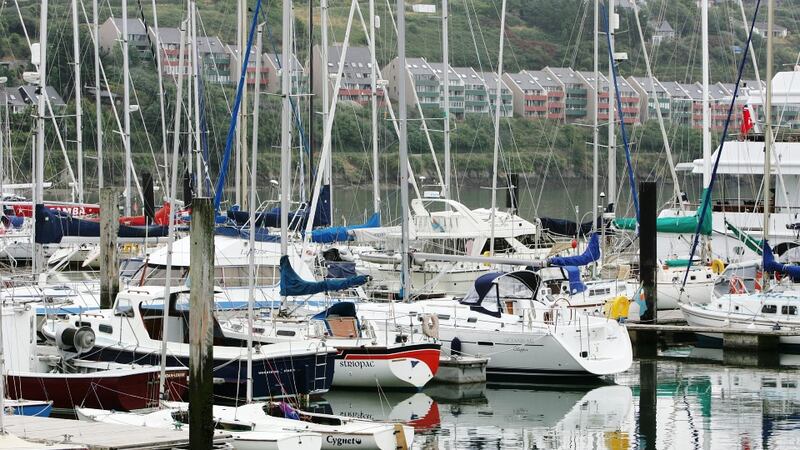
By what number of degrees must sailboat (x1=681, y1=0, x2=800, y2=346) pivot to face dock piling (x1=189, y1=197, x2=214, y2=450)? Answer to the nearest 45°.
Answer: approximately 45° to its left

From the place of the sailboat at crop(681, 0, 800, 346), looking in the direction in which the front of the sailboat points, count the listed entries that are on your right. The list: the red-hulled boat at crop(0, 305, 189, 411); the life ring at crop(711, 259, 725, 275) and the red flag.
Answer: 2

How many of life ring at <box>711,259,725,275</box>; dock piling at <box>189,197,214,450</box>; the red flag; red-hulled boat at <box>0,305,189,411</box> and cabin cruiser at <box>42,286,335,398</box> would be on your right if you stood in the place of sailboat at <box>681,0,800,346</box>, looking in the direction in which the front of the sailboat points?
2

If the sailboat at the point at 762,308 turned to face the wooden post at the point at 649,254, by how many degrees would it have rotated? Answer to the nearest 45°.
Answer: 0° — it already faces it

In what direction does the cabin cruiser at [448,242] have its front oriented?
to the viewer's right

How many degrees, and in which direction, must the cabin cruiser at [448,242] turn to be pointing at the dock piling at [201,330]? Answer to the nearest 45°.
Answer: approximately 90° to its right

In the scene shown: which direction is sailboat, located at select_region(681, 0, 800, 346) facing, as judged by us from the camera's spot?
facing to the left of the viewer

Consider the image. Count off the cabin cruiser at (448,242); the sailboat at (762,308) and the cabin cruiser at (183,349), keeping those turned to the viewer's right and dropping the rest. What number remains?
1
